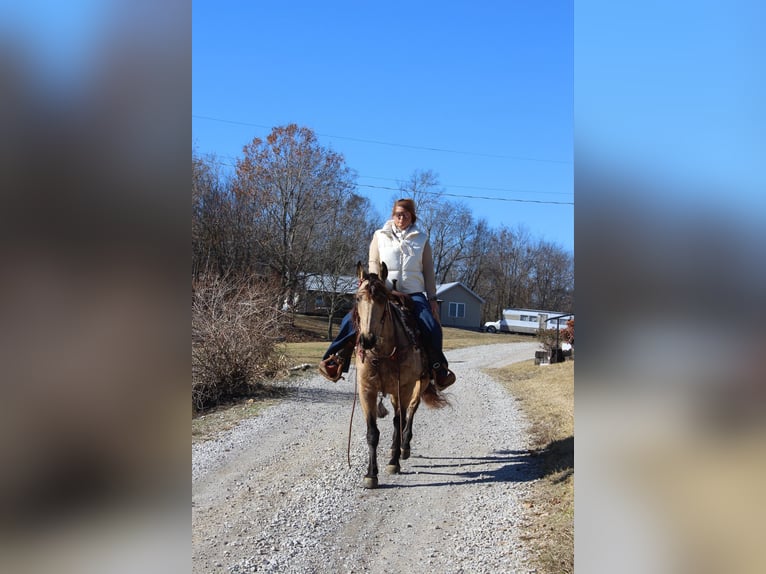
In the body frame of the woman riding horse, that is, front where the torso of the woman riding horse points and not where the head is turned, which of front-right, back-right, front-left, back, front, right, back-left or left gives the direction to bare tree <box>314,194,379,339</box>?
back

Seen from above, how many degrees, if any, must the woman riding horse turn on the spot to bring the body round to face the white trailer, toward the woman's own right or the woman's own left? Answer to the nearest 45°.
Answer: approximately 180°

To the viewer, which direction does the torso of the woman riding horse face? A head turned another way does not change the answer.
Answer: toward the camera

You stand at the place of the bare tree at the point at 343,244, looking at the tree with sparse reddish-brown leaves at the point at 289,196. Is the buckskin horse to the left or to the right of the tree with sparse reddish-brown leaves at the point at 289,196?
left

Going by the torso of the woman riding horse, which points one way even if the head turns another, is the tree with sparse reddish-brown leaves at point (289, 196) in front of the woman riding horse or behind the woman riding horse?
behind
